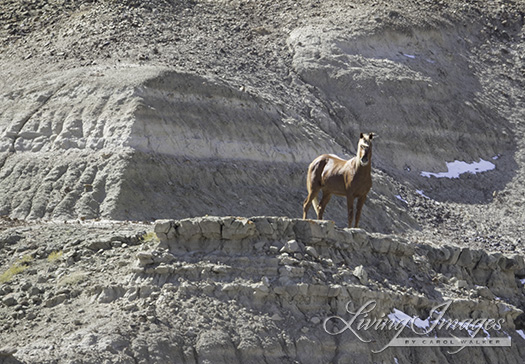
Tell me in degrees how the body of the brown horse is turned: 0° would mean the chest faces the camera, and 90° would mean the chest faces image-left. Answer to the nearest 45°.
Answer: approximately 315°
